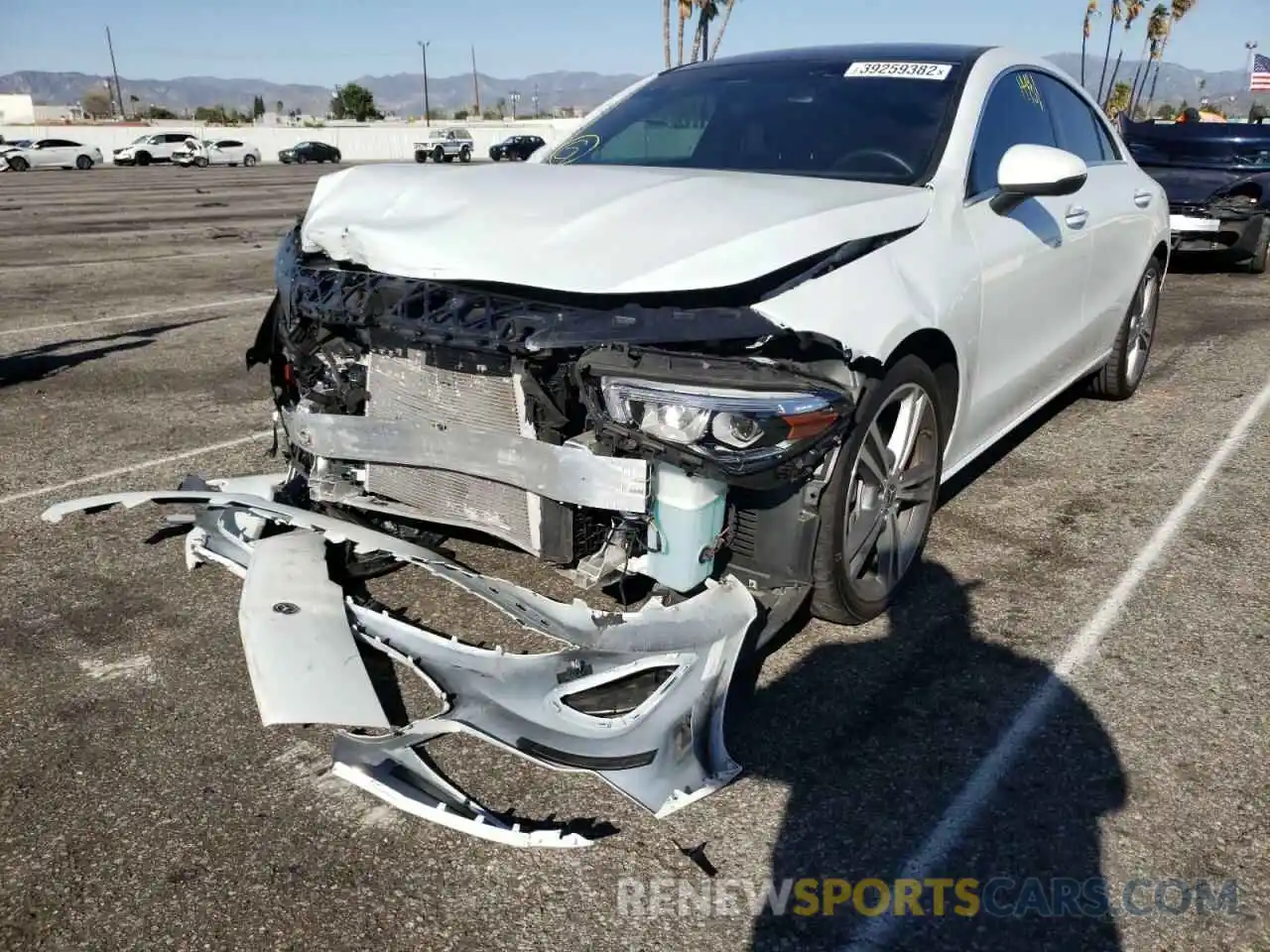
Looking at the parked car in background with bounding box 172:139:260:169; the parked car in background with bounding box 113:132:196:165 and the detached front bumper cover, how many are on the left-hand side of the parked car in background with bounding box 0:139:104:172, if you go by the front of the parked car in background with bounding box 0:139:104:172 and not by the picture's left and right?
1

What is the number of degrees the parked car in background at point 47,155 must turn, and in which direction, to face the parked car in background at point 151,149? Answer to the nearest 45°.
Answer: approximately 135° to its right

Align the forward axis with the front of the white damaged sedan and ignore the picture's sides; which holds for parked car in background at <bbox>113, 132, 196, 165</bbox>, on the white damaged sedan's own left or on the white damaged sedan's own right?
on the white damaged sedan's own right

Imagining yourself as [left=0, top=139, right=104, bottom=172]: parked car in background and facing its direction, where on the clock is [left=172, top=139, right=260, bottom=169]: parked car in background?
[left=172, top=139, right=260, bottom=169]: parked car in background is roughly at 5 o'clock from [left=0, top=139, right=104, bottom=172]: parked car in background.

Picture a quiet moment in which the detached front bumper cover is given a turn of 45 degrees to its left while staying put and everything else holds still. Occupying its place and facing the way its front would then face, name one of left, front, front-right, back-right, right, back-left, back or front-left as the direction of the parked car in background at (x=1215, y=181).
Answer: back-left

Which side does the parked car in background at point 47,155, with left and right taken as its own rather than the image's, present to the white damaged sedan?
left

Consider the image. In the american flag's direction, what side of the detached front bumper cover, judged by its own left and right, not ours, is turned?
back

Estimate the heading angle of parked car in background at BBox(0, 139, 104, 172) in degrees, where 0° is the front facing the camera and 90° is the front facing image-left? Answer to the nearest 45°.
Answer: approximately 90°
